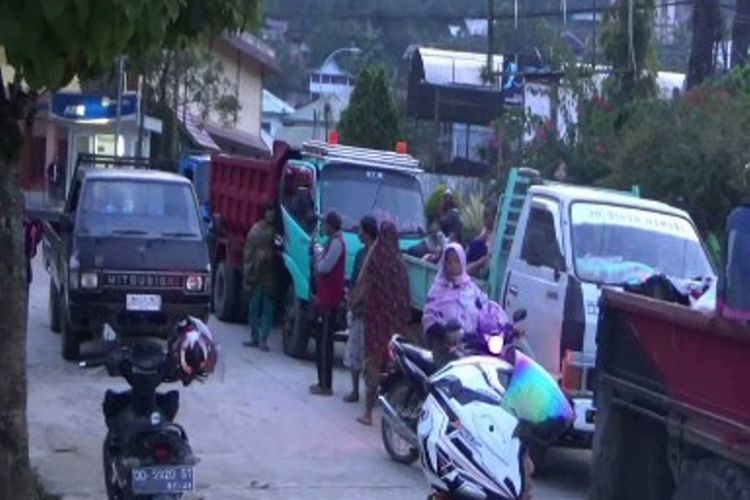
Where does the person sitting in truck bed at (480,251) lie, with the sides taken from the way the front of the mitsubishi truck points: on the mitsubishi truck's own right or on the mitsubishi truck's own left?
on the mitsubishi truck's own left

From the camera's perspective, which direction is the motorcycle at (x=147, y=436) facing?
away from the camera

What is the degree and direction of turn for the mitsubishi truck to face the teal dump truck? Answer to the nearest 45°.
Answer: approximately 135° to its left

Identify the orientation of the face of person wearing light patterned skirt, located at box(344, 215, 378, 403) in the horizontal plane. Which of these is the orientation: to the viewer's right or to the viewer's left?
to the viewer's left

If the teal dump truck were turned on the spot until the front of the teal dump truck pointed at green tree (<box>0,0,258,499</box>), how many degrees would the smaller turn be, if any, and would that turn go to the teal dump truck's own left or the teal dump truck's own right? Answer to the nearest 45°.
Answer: approximately 45° to the teal dump truck's own right

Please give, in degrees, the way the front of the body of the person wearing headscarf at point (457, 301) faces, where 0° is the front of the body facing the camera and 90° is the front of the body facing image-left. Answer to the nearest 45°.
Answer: approximately 0°

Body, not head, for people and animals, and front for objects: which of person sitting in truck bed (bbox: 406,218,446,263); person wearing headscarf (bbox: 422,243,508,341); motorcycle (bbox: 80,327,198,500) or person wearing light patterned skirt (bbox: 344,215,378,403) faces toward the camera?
person wearing headscarf (bbox: 422,243,508,341)

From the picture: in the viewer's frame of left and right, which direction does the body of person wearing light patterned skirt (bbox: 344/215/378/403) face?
facing to the left of the viewer

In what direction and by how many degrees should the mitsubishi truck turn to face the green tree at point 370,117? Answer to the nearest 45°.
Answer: approximately 180°
